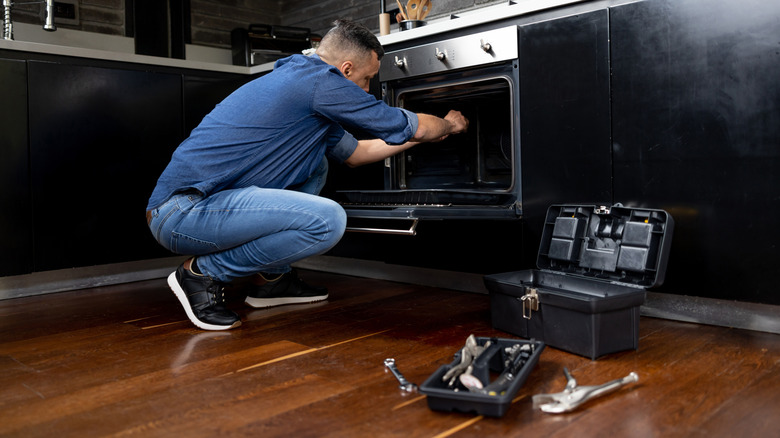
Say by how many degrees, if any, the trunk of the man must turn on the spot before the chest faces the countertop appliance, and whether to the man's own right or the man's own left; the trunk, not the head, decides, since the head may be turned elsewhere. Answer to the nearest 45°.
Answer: approximately 90° to the man's own left

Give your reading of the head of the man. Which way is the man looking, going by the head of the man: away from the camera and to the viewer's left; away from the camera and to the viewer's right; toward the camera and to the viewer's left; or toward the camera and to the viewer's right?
away from the camera and to the viewer's right

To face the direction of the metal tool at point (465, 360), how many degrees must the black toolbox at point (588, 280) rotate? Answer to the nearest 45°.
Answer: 0° — it already faces it

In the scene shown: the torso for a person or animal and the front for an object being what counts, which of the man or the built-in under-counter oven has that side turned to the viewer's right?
the man

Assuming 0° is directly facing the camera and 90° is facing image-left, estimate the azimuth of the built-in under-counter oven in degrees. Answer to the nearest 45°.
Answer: approximately 45°

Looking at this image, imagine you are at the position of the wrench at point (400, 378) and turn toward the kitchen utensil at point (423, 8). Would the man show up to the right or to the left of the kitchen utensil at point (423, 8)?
left

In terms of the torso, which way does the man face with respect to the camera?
to the viewer's right

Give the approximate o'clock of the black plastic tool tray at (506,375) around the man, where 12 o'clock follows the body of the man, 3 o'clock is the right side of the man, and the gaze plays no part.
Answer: The black plastic tool tray is roughly at 2 o'clock from the man.

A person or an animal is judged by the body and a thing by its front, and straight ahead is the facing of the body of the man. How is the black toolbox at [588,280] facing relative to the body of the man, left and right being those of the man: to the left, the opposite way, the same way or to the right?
the opposite way

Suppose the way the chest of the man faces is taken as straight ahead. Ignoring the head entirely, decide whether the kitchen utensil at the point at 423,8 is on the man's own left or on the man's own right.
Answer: on the man's own left
